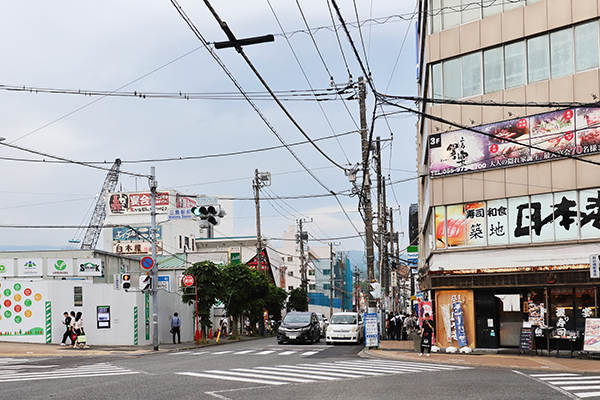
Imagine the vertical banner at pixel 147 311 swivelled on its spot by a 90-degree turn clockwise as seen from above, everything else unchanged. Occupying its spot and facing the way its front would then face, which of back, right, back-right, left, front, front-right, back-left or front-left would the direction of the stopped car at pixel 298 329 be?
back

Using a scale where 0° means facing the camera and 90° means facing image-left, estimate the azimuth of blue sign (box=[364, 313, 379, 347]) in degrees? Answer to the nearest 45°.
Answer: approximately 0°

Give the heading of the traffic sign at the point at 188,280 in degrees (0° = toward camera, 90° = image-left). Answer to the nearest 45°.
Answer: approximately 0°
